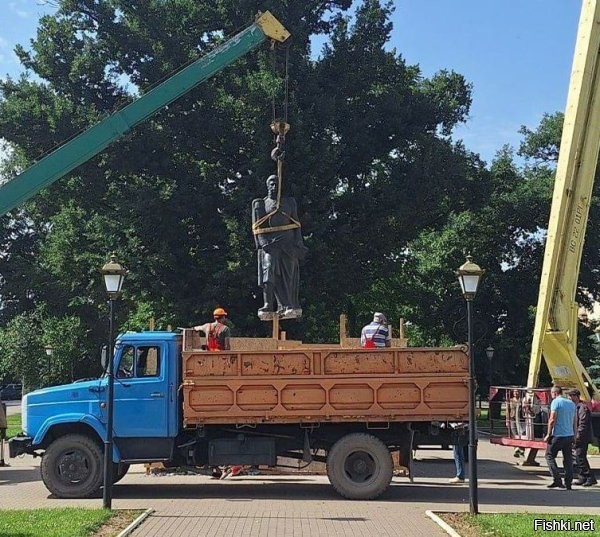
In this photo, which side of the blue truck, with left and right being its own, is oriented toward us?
left

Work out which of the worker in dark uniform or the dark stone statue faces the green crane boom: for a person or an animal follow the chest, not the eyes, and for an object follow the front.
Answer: the worker in dark uniform

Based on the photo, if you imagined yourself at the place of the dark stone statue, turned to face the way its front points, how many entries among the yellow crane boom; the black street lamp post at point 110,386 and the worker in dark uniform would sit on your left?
2

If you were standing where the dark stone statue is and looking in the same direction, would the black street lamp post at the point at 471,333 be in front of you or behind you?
in front

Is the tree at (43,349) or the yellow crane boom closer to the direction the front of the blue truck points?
the tree

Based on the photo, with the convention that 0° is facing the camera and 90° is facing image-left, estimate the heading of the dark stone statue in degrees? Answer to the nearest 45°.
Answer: approximately 0°

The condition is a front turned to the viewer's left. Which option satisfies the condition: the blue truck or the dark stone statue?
the blue truck

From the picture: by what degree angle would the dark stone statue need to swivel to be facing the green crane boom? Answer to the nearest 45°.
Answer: approximately 135° to its right
